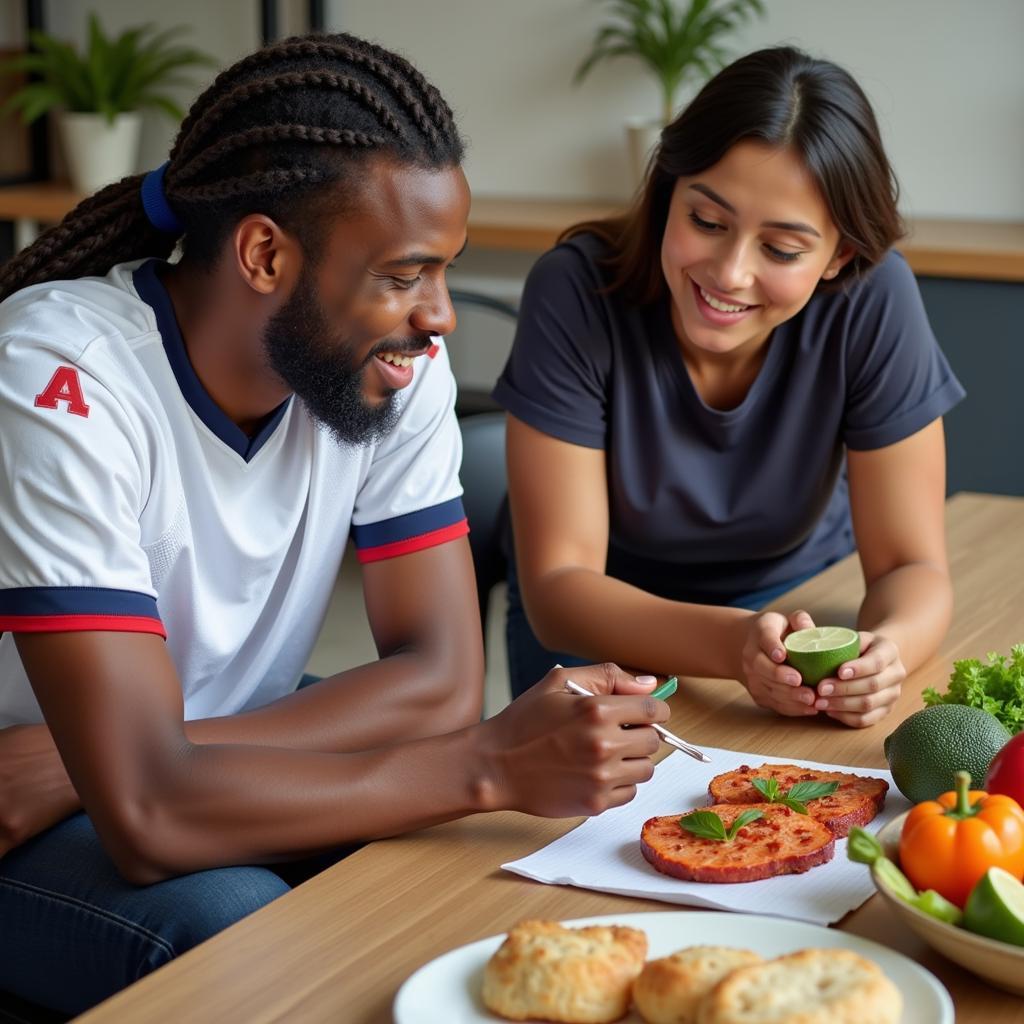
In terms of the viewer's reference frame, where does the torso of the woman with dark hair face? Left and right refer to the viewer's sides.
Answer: facing the viewer

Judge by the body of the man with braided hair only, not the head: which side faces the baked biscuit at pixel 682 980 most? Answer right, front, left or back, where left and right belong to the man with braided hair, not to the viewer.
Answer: front

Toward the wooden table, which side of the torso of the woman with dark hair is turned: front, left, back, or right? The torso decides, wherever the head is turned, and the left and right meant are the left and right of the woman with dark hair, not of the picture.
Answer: front

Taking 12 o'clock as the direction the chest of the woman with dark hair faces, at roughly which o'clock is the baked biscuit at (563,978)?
The baked biscuit is roughly at 12 o'clock from the woman with dark hair.

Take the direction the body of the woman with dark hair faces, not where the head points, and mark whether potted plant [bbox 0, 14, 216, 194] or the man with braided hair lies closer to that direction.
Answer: the man with braided hair

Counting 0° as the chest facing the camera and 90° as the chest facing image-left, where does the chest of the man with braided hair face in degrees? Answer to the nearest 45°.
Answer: approximately 315°

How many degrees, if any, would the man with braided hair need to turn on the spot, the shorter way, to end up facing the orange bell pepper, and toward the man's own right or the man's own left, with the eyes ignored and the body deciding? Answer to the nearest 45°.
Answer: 0° — they already face it

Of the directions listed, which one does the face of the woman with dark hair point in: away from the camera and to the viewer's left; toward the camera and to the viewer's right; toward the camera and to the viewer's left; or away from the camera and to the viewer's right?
toward the camera and to the viewer's left

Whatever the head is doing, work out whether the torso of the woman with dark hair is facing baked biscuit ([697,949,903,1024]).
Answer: yes

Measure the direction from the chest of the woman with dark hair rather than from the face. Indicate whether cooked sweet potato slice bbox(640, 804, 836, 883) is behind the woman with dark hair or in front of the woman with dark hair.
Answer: in front

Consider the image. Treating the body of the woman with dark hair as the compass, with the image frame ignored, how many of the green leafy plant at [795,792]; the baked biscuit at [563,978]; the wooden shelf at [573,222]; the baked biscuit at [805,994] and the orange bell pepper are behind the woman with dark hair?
1

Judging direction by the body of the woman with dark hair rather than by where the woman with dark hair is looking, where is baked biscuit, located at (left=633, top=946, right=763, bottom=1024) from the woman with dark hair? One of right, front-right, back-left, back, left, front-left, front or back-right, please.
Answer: front

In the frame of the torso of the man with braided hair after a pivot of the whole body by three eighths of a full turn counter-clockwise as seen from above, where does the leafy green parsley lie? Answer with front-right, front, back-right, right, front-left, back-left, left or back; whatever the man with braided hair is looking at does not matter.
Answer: right

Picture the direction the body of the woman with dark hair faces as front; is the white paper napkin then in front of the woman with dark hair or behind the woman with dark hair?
in front

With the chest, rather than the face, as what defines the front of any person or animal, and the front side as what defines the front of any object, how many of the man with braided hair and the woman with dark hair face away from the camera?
0
